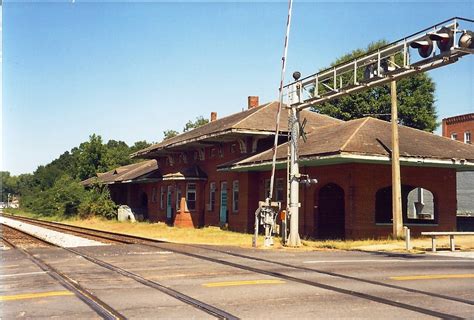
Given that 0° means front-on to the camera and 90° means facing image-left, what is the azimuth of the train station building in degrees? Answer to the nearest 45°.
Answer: approximately 45°

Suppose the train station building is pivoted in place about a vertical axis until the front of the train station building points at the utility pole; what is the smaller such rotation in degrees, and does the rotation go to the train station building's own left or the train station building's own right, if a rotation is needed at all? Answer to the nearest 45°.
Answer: approximately 90° to the train station building's own left
